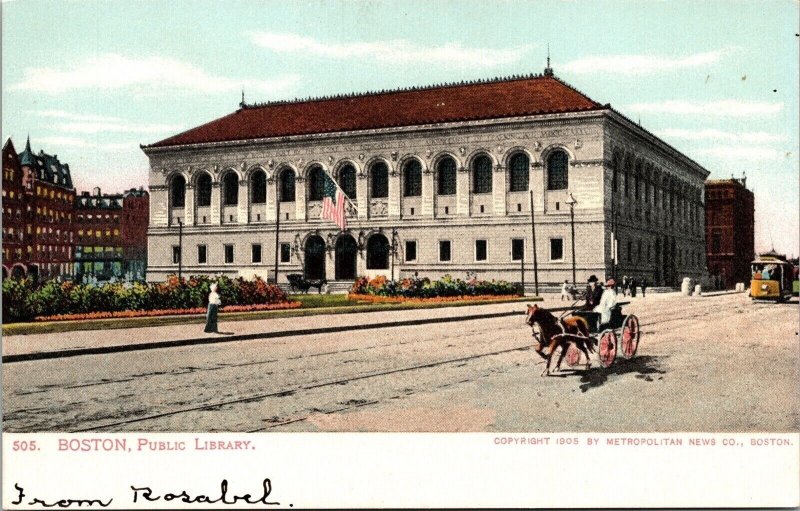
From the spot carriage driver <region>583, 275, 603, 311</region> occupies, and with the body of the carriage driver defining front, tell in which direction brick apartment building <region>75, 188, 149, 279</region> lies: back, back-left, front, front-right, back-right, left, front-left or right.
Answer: front-right

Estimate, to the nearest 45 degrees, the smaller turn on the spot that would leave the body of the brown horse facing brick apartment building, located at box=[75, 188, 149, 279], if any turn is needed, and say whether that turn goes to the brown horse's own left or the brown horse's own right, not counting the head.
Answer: approximately 45° to the brown horse's own right

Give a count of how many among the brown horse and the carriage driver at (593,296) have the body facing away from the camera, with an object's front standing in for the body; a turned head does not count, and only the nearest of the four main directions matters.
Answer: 0

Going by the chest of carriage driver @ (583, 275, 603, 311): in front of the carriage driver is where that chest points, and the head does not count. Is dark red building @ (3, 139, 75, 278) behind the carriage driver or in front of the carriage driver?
in front

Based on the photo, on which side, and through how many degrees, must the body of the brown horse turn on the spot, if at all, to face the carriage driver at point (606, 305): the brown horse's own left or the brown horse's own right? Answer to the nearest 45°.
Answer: approximately 180°

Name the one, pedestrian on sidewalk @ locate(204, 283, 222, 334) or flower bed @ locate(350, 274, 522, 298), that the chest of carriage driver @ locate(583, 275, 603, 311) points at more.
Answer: the pedestrian on sidewalk

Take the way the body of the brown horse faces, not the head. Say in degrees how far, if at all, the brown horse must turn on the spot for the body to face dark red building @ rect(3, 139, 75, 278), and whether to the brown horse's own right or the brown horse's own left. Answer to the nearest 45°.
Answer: approximately 45° to the brown horse's own right

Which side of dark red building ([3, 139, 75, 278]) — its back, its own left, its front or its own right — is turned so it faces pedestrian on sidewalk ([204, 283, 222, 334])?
front

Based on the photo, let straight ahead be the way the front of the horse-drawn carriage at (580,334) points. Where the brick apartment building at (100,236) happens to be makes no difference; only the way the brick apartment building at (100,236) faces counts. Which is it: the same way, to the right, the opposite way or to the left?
to the left

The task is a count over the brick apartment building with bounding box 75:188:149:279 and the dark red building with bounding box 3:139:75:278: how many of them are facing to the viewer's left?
0
